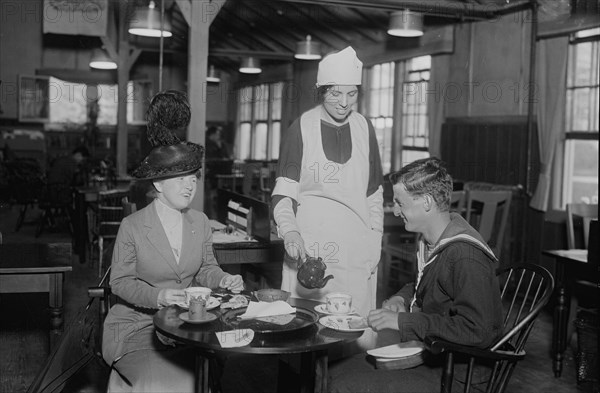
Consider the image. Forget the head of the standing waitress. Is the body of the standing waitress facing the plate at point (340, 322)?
yes

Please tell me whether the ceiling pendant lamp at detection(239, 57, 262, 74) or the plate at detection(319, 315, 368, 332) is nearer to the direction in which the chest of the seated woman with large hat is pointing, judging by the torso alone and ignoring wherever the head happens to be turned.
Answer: the plate

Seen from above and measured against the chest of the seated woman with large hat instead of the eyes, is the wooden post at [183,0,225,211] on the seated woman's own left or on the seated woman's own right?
on the seated woman's own left

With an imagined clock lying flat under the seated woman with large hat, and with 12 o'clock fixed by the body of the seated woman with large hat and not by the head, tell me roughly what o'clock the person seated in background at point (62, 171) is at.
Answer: The person seated in background is roughly at 7 o'clock from the seated woman with large hat.

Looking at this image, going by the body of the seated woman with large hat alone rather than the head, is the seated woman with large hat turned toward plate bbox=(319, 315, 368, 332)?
yes

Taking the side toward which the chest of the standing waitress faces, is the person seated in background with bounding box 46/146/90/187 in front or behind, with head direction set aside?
behind

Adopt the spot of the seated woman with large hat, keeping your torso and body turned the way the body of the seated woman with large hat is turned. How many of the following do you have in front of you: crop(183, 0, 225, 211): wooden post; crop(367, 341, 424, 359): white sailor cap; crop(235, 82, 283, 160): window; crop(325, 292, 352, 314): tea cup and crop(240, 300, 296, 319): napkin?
3

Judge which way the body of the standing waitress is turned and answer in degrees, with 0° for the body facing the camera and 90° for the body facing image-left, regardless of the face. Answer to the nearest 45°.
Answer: approximately 0°

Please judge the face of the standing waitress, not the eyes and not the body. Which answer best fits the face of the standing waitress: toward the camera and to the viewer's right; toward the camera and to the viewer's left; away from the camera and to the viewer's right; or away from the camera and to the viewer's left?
toward the camera and to the viewer's right

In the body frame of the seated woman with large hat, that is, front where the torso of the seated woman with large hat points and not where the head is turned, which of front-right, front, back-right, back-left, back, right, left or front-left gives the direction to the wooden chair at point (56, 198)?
back-left

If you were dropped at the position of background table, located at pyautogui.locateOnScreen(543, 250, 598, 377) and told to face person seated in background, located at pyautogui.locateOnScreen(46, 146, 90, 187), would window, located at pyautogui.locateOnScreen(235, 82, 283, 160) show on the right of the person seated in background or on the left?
right
